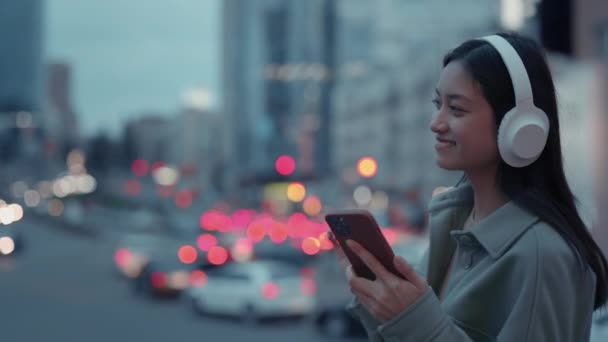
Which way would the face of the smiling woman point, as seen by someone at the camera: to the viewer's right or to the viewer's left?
to the viewer's left

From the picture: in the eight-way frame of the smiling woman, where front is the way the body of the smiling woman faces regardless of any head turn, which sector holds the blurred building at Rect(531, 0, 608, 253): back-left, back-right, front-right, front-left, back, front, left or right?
back-right

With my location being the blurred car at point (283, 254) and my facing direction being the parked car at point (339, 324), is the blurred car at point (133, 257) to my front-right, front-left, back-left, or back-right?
back-right

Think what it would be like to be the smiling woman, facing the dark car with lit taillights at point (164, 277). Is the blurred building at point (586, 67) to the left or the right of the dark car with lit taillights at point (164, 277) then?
right

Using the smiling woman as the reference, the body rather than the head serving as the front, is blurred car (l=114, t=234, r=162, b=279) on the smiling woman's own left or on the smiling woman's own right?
on the smiling woman's own right

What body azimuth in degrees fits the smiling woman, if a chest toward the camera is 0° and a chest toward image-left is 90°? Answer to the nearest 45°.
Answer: approximately 45°
